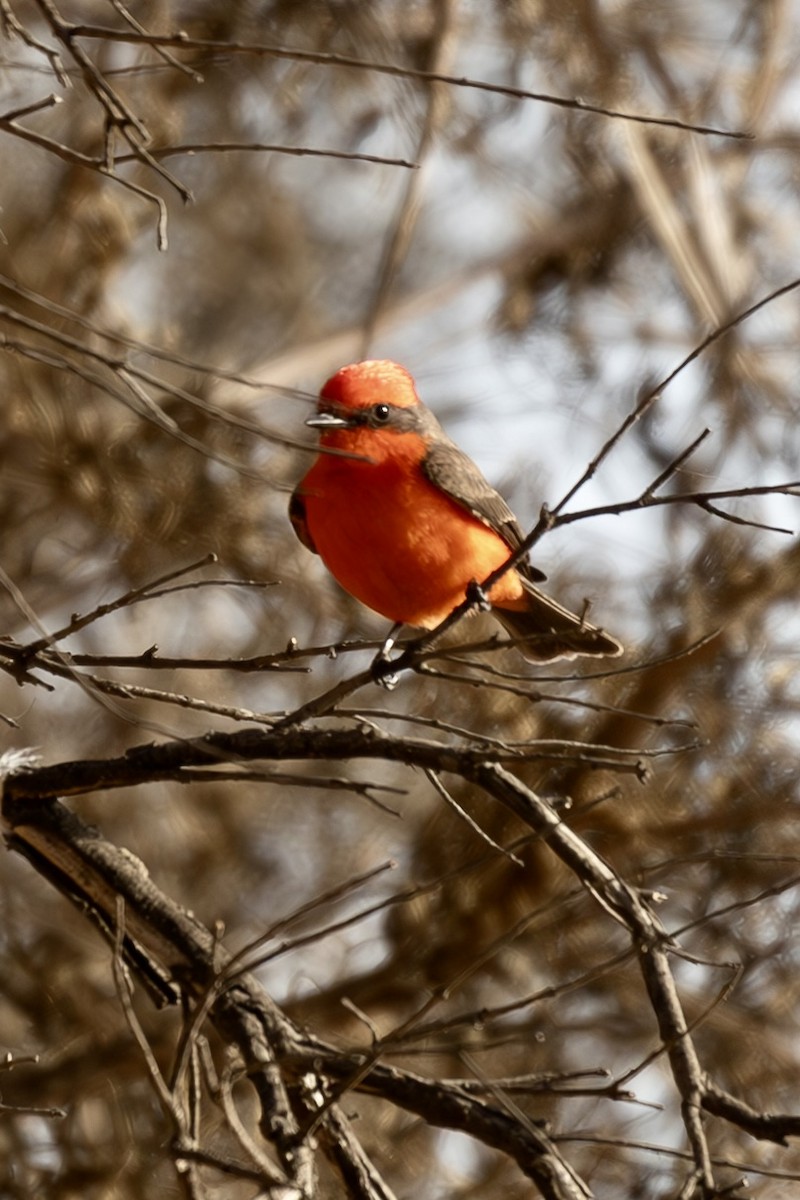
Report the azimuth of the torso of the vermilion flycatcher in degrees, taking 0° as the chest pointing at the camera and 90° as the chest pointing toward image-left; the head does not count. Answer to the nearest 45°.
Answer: approximately 45°
